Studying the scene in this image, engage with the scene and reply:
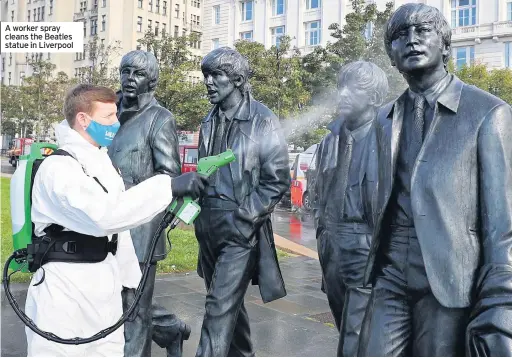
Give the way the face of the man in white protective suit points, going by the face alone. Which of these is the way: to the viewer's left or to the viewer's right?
to the viewer's right

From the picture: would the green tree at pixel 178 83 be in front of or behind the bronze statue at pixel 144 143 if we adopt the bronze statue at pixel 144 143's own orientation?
behind

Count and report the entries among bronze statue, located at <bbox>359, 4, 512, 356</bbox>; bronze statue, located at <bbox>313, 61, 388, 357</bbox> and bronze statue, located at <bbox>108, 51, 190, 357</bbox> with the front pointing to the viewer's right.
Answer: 0

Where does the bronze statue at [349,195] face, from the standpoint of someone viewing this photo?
facing the viewer and to the left of the viewer

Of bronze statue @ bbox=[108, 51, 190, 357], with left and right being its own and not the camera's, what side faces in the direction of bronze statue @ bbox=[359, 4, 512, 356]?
left

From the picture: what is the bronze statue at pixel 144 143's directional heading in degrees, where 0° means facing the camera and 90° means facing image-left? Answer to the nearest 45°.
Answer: approximately 45°

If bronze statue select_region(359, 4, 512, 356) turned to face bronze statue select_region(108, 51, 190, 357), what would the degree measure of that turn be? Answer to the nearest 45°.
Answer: approximately 90° to its right

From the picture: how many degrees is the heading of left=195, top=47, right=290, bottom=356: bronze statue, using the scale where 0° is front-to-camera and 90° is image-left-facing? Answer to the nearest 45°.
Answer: approximately 45°

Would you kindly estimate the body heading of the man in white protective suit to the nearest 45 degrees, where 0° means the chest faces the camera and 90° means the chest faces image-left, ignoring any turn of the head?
approximately 270°

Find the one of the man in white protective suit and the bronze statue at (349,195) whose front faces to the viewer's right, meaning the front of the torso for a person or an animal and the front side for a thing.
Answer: the man in white protective suit

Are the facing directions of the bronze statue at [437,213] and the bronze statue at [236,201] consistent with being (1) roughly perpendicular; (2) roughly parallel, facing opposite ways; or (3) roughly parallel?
roughly parallel

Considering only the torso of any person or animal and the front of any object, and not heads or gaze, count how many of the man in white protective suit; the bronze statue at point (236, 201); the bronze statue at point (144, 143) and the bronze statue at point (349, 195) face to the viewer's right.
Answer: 1

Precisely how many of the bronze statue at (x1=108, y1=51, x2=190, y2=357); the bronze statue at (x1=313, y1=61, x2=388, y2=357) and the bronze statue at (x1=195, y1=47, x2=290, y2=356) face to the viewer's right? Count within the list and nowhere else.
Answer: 0
